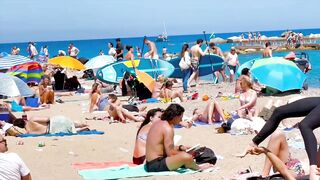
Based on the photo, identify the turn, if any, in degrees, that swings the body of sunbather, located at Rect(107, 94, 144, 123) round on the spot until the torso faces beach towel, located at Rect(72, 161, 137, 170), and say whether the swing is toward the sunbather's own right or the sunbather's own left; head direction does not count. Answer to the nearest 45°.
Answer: approximately 45° to the sunbather's own right

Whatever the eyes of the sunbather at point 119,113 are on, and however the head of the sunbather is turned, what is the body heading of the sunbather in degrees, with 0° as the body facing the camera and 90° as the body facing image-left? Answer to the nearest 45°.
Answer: approximately 315°

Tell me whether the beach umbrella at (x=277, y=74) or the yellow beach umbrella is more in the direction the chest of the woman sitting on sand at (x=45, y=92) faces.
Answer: the beach umbrella

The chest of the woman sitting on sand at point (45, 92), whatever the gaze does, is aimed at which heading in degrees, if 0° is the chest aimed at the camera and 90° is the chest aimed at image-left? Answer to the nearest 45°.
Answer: approximately 0°

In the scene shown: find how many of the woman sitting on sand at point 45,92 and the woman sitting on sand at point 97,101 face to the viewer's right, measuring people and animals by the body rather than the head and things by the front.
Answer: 1

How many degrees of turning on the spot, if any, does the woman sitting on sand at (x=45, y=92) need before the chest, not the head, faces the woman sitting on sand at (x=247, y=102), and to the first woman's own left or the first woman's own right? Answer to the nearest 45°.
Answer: approximately 45° to the first woman's own left
